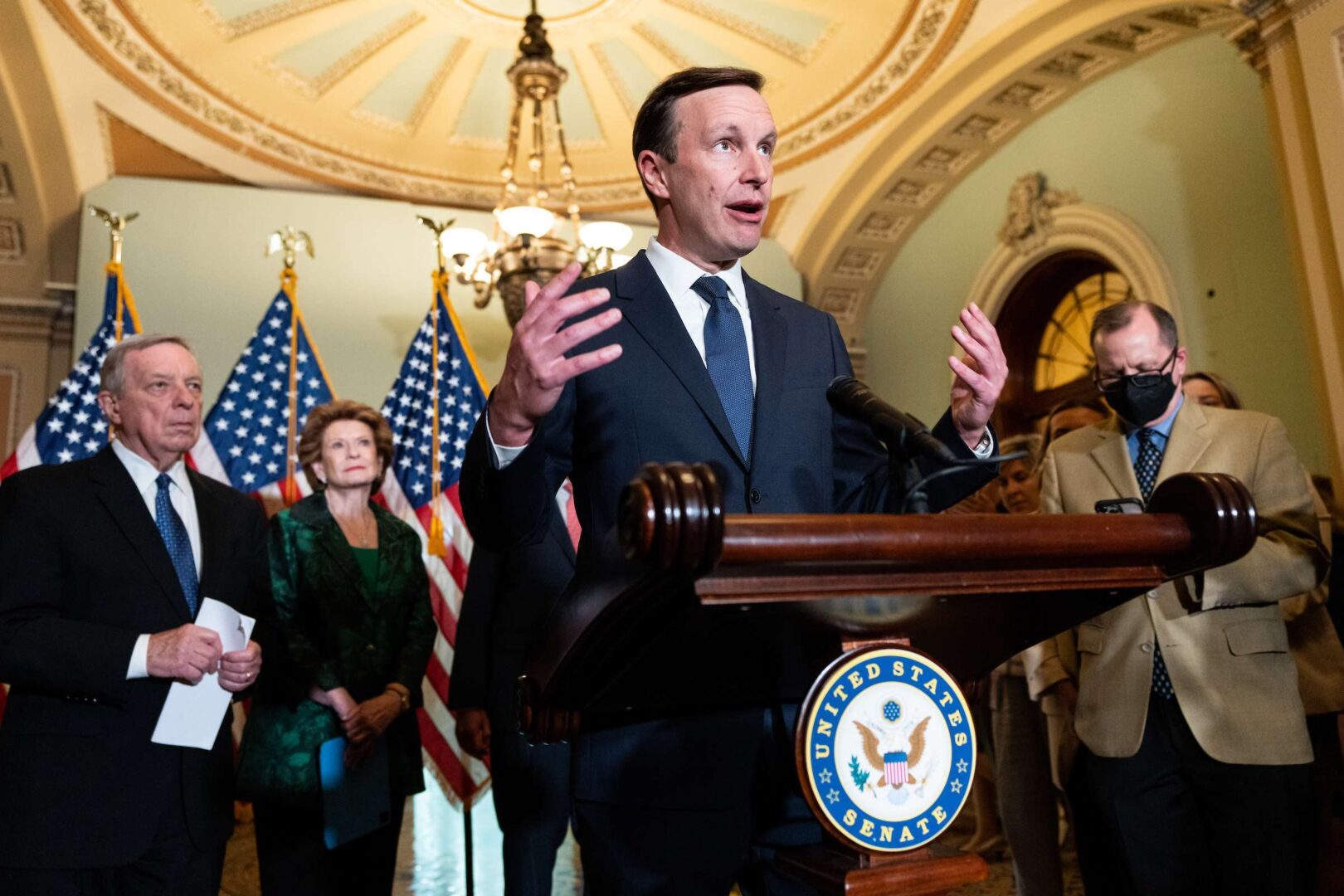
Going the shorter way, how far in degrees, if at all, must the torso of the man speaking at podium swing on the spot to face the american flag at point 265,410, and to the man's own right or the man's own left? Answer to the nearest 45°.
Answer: approximately 180°

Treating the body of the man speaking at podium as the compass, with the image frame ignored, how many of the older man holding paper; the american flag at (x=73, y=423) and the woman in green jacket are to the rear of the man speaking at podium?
3

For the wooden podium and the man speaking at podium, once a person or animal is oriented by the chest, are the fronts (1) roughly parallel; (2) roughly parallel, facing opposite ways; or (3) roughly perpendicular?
roughly parallel

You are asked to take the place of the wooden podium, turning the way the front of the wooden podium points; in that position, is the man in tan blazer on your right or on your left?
on your left

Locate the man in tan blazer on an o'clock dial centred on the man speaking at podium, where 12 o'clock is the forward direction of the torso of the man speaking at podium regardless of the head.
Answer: The man in tan blazer is roughly at 9 o'clock from the man speaking at podium.

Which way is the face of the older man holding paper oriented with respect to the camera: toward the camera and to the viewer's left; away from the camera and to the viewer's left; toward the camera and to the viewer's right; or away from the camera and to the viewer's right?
toward the camera and to the viewer's right

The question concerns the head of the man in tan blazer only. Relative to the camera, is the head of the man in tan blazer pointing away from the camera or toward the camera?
toward the camera

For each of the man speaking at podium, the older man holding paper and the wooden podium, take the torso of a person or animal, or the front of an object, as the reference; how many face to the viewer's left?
0

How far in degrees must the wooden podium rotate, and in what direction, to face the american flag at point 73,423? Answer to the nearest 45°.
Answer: approximately 180°

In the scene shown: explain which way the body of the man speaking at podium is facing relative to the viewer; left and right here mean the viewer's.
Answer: facing the viewer and to the right of the viewer

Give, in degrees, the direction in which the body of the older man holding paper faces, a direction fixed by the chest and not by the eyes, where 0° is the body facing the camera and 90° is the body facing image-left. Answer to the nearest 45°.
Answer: approximately 315°

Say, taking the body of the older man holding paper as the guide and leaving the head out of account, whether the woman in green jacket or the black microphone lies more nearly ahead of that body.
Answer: the black microphone

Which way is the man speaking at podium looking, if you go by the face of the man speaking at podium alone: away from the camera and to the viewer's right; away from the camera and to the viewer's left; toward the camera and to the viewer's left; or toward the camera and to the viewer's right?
toward the camera and to the viewer's right

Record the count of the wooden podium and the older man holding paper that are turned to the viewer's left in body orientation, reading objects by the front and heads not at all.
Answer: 0

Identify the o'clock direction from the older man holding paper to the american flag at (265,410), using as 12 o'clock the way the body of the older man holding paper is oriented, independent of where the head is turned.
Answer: The american flag is roughly at 8 o'clock from the older man holding paper.

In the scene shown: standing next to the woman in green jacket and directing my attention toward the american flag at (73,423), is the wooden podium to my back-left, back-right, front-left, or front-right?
back-left
